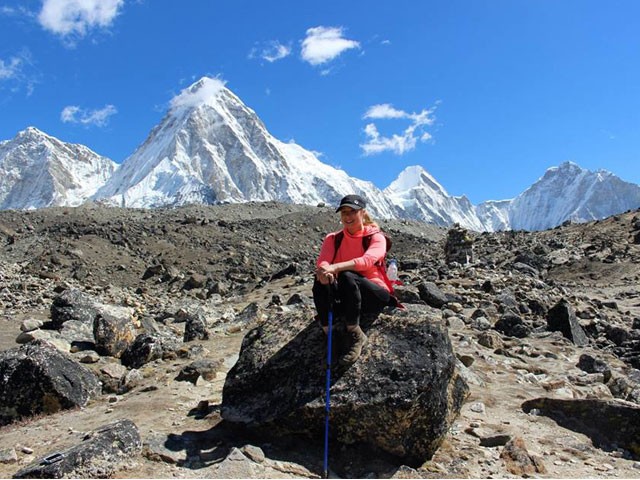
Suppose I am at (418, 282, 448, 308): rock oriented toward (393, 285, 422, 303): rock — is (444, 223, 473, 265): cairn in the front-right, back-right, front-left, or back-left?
back-right

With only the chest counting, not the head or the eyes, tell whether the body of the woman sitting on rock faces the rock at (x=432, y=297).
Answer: no

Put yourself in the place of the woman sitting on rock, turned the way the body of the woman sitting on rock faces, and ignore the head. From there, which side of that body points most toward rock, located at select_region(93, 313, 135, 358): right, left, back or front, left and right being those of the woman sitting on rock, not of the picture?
right

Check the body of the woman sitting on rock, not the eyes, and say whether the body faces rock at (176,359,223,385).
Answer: no

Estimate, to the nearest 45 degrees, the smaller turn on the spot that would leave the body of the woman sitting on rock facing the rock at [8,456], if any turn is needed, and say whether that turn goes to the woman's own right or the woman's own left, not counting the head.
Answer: approximately 45° to the woman's own right

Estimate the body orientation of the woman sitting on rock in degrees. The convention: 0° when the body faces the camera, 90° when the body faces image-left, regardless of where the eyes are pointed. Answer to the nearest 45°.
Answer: approximately 45°

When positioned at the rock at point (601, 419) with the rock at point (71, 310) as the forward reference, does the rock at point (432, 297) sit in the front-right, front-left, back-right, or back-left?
front-right

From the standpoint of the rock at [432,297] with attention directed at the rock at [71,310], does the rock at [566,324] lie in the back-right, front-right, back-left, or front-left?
back-left

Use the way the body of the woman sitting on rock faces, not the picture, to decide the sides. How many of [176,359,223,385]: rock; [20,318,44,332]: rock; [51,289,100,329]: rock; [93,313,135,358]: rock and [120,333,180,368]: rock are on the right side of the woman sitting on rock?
5

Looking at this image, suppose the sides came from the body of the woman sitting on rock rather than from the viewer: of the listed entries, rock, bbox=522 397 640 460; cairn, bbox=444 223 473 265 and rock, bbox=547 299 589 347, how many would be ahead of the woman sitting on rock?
0

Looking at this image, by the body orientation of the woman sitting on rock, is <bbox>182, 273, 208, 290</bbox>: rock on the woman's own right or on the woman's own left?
on the woman's own right

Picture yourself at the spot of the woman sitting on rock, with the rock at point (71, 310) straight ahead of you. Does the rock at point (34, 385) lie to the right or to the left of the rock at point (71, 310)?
left

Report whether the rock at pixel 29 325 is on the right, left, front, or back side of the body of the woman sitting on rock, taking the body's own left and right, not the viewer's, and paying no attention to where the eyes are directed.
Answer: right

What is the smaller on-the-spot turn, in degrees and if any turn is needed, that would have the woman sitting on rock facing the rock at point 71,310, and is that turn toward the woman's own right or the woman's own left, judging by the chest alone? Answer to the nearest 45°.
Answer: approximately 90° to the woman's own right
